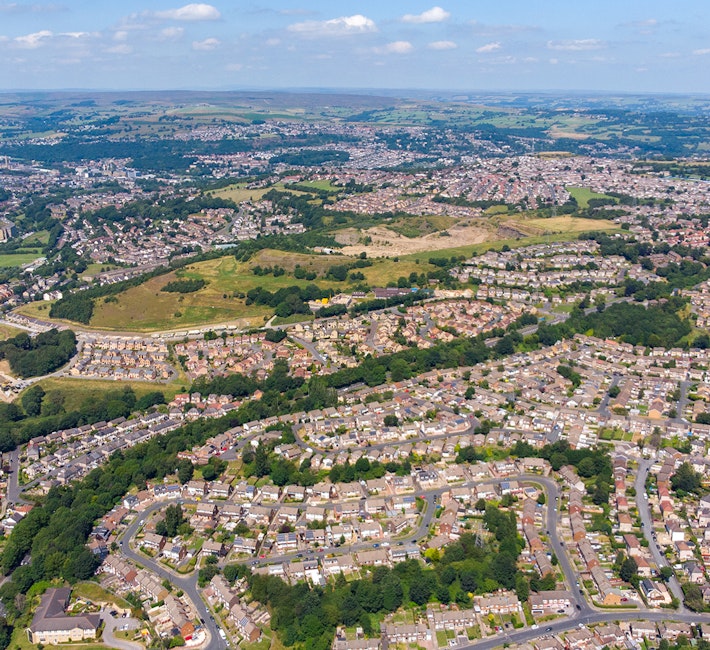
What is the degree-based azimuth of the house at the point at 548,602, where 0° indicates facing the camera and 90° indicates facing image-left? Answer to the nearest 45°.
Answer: approximately 0°

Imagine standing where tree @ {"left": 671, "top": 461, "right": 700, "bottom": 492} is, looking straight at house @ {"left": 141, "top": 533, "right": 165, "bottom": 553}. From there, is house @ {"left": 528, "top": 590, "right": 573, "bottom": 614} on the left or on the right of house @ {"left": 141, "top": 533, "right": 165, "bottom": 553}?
left

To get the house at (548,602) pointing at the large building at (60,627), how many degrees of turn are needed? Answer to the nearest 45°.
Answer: approximately 90° to its right

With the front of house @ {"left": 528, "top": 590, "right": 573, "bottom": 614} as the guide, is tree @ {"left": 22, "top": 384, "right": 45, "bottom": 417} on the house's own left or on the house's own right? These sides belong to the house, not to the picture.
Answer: on the house's own right

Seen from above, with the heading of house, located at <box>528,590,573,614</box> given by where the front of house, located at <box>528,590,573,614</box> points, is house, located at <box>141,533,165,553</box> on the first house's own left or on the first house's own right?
on the first house's own right

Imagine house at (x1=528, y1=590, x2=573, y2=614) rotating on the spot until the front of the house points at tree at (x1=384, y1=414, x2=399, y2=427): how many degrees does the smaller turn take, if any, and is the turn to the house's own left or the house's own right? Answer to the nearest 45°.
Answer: approximately 135° to the house's own right

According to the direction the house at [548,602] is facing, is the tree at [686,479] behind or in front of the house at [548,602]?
behind

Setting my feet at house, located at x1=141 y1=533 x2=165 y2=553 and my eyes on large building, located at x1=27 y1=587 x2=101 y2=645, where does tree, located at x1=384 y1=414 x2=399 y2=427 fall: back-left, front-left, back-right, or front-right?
back-left

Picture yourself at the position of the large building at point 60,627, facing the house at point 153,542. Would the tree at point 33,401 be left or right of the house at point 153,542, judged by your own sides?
left
